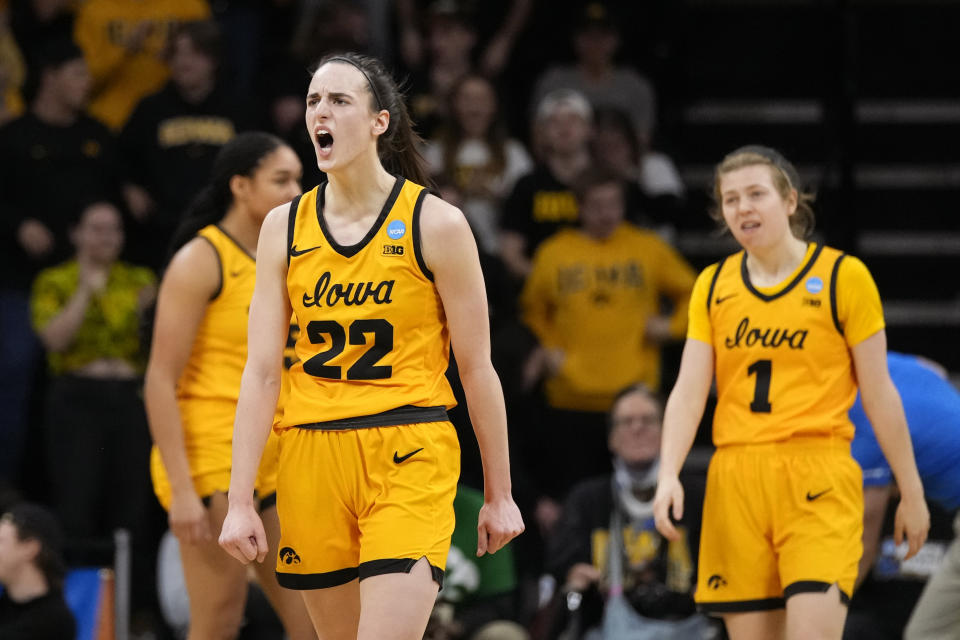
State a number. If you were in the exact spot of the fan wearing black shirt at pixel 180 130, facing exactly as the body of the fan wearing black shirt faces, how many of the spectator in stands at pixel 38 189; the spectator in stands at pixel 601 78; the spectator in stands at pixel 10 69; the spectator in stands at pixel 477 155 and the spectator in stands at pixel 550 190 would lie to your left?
3

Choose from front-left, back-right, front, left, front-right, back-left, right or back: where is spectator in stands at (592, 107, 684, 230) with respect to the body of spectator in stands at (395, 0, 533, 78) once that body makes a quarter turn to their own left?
front-right

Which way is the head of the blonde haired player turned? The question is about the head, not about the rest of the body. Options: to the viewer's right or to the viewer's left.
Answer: to the viewer's left

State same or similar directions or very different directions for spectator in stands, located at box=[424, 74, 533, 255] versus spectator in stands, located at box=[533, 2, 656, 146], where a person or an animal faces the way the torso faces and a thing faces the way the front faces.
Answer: same or similar directions

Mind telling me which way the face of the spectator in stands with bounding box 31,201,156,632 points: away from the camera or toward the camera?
toward the camera

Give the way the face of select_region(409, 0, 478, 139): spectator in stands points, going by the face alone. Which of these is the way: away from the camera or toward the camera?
toward the camera

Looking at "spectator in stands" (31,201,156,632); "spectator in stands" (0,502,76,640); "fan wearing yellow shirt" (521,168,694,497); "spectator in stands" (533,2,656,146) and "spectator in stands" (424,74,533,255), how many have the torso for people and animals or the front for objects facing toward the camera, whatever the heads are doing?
4

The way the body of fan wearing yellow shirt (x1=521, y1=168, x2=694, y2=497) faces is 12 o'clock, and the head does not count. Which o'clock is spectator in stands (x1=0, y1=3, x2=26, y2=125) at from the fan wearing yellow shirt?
The spectator in stands is roughly at 3 o'clock from the fan wearing yellow shirt.

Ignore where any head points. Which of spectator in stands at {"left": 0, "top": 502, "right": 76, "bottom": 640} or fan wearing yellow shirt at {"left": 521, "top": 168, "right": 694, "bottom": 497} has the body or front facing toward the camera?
the fan wearing yellow shirt

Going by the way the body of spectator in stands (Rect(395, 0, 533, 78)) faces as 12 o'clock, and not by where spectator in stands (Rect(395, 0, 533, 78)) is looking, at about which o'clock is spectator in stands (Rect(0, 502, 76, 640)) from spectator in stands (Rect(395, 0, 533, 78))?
spectator in stands (Rect(0, 502, 76, 640)) is roughly at 1 o'clock from spectator in stands (Rect(395, 0, 533, 78)).

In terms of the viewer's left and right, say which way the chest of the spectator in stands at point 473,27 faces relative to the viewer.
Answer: facing the viewer

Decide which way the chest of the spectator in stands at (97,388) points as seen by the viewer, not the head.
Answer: toward the camera

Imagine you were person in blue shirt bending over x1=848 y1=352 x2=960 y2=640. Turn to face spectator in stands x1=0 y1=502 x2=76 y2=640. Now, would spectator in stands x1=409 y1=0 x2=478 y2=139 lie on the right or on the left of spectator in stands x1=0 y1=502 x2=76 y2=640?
right
